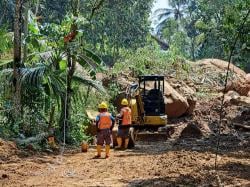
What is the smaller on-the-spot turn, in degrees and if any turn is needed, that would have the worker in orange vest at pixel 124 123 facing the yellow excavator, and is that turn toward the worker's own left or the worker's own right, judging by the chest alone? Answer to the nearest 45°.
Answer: approximately 45° to the worker's own right

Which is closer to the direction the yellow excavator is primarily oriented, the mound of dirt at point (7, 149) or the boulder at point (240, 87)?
the mound of dirt

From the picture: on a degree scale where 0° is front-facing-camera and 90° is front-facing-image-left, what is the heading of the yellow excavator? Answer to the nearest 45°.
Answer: approximately 45°

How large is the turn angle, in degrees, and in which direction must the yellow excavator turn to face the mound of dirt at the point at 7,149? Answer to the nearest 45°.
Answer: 0° — it already faces it

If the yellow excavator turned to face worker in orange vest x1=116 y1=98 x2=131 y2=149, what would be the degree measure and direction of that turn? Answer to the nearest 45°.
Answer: approximately 45° to its left

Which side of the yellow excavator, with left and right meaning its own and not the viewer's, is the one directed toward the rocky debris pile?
back

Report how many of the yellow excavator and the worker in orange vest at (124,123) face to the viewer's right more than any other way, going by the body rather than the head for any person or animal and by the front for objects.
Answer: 0

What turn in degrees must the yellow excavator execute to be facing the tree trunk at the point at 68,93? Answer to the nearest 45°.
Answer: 0° — it already faces it

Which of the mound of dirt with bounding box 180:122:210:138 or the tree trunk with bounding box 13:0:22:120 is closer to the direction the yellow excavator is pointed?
the tree trunk

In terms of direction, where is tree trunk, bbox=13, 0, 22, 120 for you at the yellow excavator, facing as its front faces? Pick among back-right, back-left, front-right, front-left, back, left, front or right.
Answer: front

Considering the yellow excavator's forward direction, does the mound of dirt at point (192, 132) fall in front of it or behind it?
behind
